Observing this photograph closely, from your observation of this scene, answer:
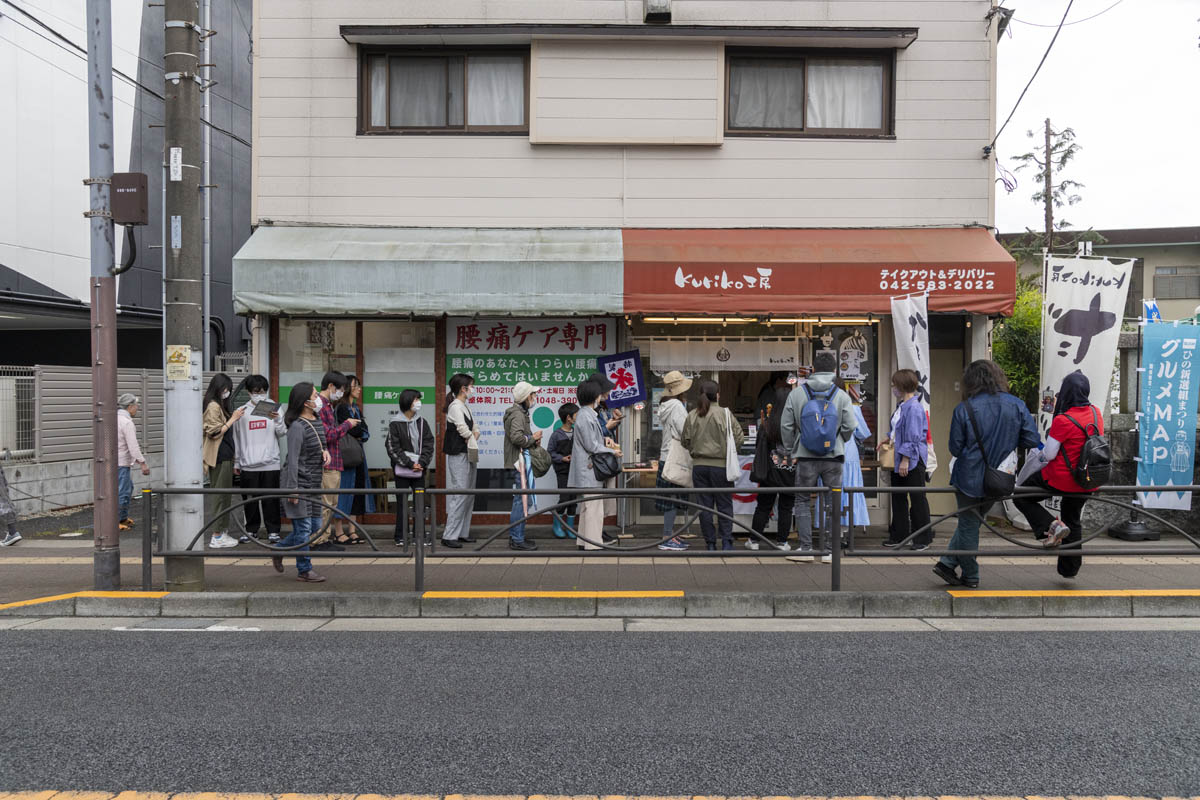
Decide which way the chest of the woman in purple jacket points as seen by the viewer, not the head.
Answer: to the viewer's left

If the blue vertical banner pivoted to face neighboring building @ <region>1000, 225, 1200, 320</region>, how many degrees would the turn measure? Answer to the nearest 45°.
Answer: approximately 180°

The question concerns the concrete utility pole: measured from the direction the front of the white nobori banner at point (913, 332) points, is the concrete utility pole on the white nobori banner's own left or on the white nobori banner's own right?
on the white nobori banner's own right

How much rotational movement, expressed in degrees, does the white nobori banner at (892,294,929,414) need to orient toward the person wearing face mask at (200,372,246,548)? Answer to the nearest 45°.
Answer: approximately 90° to its right

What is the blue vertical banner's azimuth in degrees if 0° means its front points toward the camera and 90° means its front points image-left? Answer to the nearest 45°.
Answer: approximately 0°
